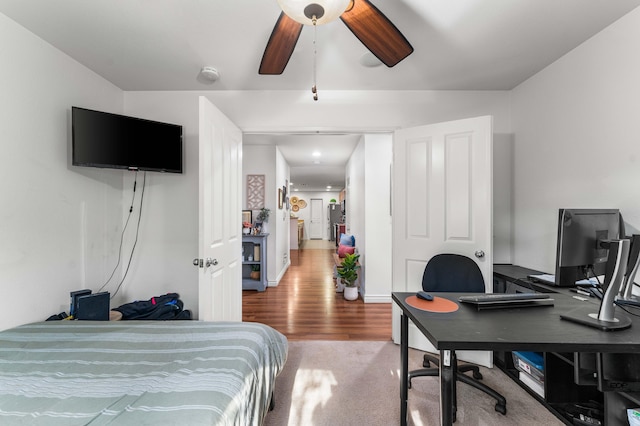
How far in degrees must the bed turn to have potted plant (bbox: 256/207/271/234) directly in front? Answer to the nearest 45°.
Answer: approximately 45° to its left

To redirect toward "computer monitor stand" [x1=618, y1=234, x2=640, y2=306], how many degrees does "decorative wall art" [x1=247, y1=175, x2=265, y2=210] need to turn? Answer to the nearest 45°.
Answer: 0° — it already faces it

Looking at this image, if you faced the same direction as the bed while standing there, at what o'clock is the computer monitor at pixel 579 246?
The computer monitor is roughly at 1 o'clock from the bed.

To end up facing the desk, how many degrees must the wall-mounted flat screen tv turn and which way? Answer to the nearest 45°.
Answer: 0° — it already faces it

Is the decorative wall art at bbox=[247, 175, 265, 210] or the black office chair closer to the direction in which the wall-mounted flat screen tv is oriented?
the black office chair
